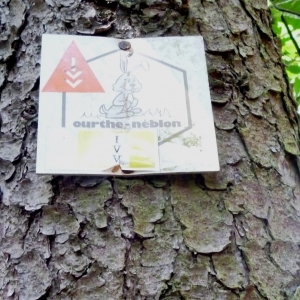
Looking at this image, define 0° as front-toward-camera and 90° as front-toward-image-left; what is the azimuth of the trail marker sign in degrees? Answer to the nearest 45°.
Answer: approximately 0°
